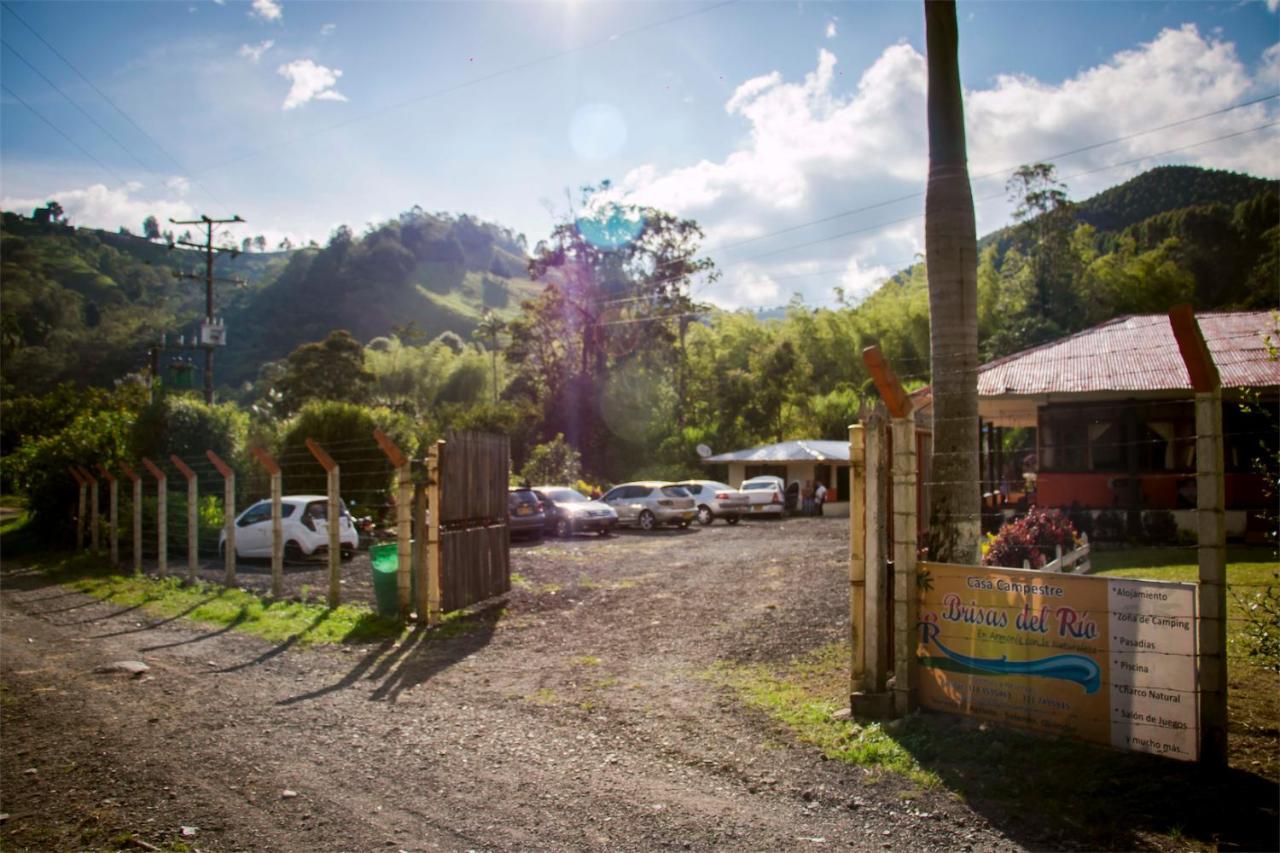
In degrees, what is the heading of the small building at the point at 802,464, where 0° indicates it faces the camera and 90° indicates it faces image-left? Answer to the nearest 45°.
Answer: approximately 45°

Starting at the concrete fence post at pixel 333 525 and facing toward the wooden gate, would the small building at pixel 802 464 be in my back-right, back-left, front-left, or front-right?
front-left

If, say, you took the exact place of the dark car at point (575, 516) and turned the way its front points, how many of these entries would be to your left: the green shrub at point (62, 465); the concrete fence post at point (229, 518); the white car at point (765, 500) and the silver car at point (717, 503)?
2

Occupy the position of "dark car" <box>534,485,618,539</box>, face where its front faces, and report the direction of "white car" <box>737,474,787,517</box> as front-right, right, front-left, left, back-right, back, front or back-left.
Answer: left

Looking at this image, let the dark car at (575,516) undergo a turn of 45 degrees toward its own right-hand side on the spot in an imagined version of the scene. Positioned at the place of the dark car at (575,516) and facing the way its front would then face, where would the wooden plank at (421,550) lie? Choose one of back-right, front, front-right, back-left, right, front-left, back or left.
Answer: front

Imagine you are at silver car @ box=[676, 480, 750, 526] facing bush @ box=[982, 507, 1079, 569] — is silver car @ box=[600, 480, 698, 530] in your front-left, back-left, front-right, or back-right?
front-right

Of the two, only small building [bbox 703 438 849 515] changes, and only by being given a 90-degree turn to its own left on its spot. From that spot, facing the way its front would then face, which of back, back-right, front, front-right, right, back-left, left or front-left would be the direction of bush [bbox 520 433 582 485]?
back-right

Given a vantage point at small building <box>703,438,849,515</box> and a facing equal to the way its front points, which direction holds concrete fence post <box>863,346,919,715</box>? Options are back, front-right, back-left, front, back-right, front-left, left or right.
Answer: front-left

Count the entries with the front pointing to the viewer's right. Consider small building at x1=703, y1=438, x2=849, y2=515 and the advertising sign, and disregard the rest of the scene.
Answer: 0

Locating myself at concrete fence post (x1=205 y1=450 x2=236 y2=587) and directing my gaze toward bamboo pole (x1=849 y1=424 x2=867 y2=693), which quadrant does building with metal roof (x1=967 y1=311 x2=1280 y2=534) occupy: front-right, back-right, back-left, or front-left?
front-left

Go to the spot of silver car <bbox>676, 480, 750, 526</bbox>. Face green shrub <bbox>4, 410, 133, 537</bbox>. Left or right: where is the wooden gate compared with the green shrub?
left

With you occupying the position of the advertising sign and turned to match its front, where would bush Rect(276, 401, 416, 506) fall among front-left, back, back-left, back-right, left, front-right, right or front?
right

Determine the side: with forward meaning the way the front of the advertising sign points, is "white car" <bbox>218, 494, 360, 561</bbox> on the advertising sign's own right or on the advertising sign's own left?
on the advertising sign's own right
